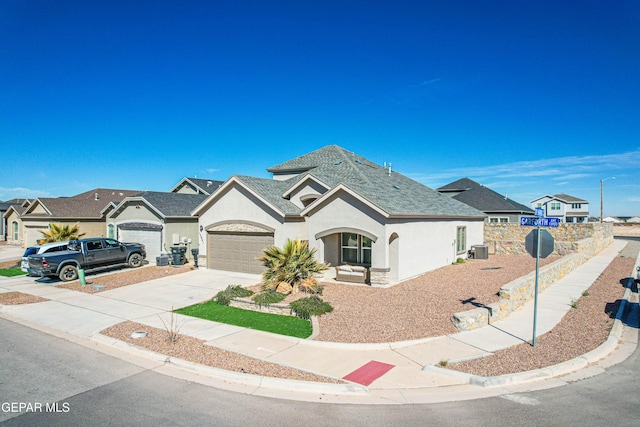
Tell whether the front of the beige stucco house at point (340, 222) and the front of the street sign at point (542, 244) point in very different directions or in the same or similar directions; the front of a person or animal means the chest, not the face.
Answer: very different directions

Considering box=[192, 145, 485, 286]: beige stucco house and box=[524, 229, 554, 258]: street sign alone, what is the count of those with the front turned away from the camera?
1

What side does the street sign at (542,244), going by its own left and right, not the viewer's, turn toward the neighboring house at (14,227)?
left

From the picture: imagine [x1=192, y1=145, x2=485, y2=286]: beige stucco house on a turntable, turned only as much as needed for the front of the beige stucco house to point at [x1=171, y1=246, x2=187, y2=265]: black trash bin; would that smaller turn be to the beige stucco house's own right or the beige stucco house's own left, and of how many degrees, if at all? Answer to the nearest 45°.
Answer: approximately 45° to the beige stucco house's own right

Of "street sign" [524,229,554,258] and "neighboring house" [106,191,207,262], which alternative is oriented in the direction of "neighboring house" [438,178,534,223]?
the street sign

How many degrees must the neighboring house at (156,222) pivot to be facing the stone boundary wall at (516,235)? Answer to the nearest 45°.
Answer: approximately 135° to its left

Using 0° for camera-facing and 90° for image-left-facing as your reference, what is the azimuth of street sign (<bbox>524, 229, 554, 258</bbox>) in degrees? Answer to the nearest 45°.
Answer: approximately 180°

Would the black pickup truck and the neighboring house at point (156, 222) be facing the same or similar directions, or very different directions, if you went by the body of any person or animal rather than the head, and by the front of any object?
very different directions

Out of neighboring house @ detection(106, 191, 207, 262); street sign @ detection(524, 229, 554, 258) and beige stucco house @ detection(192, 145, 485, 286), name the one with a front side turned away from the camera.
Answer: the street sign
